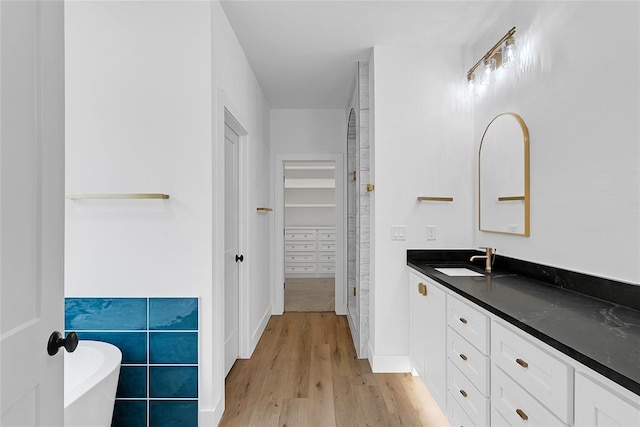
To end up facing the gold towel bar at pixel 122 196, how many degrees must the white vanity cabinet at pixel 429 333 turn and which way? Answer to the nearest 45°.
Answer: approximately 45° to its left

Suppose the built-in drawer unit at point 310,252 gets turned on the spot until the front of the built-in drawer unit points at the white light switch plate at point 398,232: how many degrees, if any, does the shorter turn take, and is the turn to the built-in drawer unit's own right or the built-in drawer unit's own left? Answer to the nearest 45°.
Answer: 0° — it already faces it

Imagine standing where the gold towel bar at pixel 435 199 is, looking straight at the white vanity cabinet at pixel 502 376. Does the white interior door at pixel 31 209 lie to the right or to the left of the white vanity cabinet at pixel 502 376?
right

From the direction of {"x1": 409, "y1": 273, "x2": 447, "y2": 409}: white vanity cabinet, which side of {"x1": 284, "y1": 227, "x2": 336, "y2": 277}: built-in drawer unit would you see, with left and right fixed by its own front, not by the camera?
front

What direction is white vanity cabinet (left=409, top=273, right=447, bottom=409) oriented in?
to the viewer's left

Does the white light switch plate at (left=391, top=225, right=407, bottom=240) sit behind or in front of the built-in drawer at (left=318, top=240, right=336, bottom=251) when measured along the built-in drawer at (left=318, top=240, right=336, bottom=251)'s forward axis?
in front
